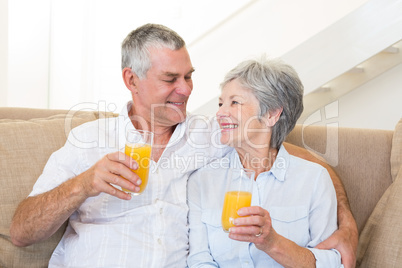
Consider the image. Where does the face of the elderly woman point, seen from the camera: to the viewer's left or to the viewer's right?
to the viewer's left

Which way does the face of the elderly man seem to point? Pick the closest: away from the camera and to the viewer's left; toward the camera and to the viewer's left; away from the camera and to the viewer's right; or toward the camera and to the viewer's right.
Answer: toward the camera and to the viewer's right

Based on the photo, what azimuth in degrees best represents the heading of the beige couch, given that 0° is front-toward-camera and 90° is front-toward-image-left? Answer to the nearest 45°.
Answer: approximately 0°
